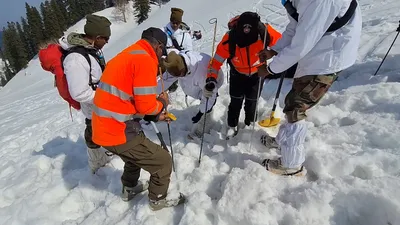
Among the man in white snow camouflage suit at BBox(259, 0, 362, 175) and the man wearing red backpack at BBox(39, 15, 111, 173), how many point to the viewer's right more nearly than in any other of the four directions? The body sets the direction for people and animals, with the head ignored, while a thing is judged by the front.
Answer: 1

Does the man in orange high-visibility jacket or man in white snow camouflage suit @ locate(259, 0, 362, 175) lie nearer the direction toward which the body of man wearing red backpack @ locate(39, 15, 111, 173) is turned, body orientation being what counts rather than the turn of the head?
the man in white snow camouflage suit

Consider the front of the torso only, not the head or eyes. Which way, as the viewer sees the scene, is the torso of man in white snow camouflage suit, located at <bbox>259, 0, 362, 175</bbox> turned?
to the viewer's left

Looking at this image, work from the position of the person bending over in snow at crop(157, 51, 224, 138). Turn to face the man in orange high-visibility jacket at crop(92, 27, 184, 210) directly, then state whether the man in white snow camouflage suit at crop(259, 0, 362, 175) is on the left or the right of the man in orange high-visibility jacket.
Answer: left

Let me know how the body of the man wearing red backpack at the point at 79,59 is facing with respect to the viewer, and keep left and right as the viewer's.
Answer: facing to the right of the viewer

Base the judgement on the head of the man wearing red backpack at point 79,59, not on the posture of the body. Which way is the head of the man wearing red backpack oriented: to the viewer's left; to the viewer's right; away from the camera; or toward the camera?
to the viewer's right

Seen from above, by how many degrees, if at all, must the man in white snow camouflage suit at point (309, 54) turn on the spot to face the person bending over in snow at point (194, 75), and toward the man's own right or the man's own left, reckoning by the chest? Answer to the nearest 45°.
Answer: approximately 45° to the man's own right

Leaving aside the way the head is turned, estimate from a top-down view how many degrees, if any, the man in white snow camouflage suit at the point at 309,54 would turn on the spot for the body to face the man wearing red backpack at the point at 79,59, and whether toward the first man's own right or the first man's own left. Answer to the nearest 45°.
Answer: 0° — they already face them

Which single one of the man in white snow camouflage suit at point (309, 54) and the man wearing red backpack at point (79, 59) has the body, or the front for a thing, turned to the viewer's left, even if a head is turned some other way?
the man in white snow camouflage suit

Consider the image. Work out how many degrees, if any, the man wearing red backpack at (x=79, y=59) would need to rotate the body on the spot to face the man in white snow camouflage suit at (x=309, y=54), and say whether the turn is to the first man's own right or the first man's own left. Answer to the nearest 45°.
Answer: approximately 45° to the first man's own right

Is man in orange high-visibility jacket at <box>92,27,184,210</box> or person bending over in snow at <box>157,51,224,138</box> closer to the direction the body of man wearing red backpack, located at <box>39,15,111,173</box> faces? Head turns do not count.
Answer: the person bending over in snow
